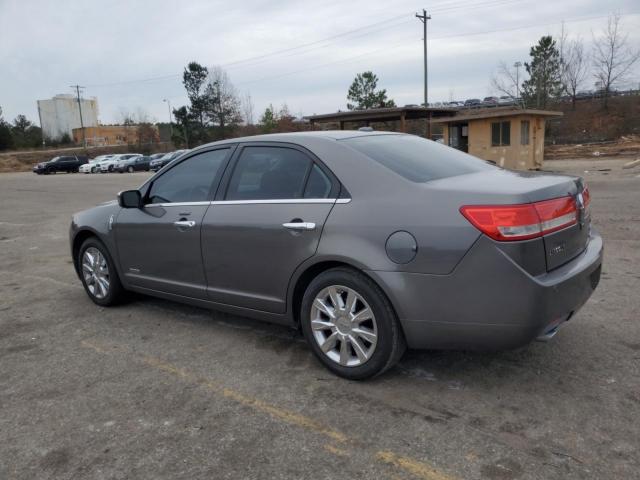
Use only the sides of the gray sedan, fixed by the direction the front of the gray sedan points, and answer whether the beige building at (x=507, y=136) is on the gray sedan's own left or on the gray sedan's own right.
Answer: on the gray sedan's own right

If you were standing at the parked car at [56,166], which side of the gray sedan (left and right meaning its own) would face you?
front

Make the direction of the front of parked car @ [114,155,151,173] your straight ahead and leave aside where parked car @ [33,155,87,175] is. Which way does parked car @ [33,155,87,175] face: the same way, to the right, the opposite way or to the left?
the same way

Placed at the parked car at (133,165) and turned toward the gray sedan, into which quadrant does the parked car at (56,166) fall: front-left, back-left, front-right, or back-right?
back-right

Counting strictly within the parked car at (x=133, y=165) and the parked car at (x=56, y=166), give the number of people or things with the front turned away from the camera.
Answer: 0

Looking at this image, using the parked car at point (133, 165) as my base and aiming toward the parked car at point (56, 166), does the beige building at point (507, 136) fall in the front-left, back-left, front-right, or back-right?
back-left

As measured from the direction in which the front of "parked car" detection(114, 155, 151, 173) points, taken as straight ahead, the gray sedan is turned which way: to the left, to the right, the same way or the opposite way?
to the right

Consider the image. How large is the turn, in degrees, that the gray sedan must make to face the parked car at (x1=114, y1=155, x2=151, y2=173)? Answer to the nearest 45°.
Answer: approximately 45° to its right

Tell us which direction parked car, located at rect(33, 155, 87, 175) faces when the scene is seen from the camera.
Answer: facing the viewer and to the left of the viewer

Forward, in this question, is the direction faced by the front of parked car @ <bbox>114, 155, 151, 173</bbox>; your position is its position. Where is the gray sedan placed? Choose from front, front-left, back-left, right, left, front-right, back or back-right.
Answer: front-left

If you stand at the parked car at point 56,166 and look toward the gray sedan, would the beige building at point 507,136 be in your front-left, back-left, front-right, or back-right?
front-left

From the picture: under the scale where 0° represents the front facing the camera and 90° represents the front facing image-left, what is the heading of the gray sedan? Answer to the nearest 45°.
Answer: approximately 135°

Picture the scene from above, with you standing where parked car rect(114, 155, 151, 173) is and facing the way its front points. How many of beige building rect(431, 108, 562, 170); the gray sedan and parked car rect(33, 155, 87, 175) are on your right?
1
